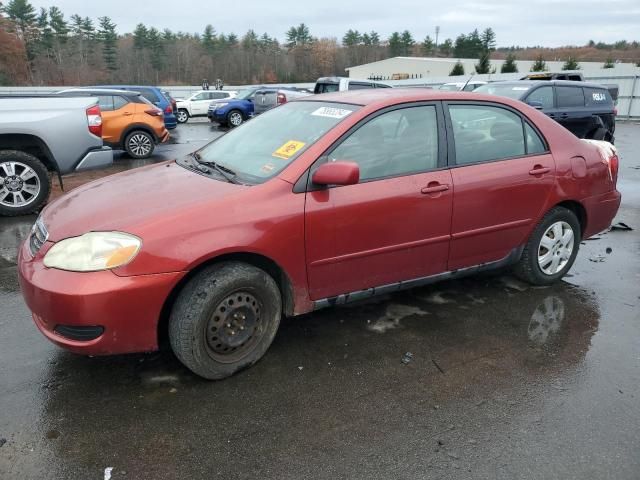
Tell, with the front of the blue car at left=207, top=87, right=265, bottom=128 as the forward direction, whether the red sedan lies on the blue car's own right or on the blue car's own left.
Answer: on the blue car's own left

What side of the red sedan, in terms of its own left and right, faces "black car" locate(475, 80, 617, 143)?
back

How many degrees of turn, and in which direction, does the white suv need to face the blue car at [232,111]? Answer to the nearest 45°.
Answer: approximately 90° to its left

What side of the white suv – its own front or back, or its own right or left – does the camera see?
left

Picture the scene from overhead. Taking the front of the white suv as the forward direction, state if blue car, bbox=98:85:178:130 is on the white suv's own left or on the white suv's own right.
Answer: on the white suv's own left

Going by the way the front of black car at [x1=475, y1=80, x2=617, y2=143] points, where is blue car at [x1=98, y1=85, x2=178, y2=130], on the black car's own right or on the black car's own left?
on the black car's own right

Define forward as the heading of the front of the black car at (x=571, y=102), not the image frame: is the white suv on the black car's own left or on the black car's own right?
on the black car's own right

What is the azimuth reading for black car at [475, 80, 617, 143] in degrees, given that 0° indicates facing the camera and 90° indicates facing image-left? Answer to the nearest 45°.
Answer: approximately 45°

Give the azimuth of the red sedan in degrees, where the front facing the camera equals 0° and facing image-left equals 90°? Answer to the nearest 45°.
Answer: approximately 45°
